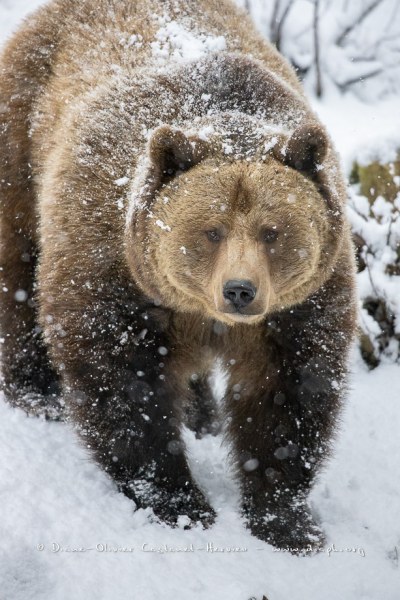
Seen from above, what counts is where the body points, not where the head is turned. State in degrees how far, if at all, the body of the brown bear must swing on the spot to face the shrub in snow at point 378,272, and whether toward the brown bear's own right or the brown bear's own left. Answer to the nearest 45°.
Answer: approximately 135° to the brown bear's own left

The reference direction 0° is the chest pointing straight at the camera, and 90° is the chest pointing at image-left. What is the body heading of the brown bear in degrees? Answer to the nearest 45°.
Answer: approximately 0°

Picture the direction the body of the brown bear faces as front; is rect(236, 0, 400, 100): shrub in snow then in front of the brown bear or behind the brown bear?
behind

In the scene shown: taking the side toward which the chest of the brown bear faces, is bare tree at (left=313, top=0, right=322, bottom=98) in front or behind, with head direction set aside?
behind

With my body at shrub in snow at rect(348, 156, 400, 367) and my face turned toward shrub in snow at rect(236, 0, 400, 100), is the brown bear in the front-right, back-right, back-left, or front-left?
back-left
